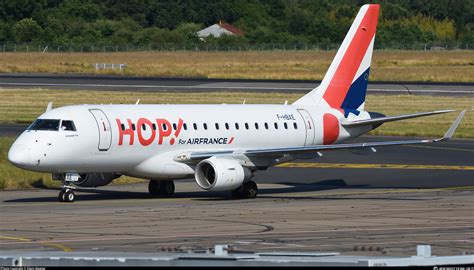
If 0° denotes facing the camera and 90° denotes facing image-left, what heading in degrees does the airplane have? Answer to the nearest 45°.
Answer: approximately 45°
